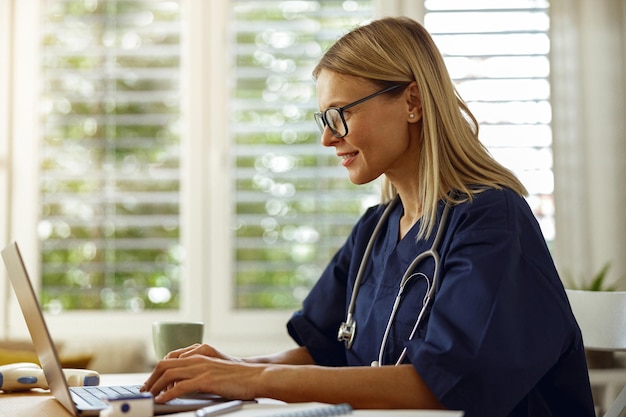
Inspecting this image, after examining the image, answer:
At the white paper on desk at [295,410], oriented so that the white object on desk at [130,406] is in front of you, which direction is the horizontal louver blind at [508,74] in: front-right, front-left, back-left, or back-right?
back-right

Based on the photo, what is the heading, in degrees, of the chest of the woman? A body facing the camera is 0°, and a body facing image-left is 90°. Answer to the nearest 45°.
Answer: approximately 45°

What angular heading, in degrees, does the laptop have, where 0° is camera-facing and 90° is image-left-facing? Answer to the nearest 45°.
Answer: approximately 270°

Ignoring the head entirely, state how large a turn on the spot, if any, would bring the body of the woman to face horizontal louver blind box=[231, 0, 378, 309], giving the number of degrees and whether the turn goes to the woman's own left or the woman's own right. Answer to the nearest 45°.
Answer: approximately 135° to the woman's own right

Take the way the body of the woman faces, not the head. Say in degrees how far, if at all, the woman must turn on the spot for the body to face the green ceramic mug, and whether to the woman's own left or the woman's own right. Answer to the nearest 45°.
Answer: approximately 45° to the woman's own right

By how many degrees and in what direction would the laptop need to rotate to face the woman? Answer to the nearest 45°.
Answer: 0° — it already faces them

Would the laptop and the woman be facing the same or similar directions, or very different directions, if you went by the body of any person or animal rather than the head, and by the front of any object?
very different directions

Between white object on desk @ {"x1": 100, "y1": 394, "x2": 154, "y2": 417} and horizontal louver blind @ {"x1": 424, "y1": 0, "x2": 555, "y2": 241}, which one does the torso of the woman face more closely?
the white object on desk

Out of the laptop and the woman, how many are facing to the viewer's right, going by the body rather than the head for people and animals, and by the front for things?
1

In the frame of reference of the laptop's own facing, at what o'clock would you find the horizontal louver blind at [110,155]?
The horizontal louver blind is roughly at 9 o'clock from the laptop.
